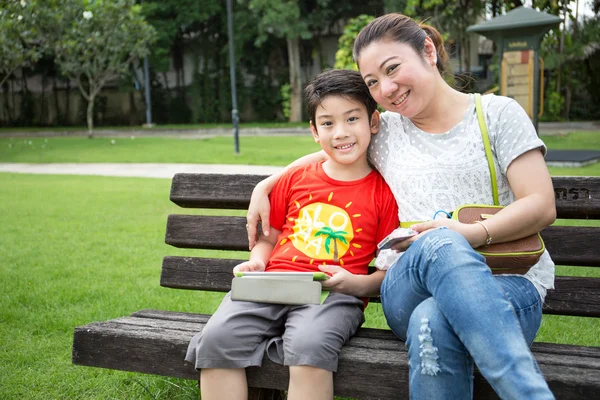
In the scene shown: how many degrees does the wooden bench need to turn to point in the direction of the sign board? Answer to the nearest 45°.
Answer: approximately 180°

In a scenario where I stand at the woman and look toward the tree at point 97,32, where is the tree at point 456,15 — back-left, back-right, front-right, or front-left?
front-right

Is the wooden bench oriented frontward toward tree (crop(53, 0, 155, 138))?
no

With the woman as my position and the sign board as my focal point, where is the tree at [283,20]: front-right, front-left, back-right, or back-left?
front-left

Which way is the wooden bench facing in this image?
toward the camera

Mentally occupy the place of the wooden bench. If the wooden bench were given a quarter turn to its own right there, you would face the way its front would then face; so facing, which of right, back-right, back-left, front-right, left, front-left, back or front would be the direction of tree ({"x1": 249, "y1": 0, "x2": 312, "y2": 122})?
right

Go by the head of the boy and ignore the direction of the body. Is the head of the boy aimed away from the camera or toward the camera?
toward the camera

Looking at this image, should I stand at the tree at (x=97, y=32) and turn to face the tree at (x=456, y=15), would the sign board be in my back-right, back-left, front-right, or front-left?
front-right

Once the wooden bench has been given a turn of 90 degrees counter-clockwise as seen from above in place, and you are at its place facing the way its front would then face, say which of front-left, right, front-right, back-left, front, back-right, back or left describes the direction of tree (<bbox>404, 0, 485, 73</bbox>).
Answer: left
